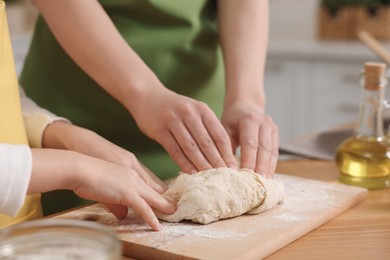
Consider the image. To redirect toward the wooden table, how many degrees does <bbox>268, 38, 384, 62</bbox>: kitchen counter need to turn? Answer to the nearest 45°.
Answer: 0° — it already faces it

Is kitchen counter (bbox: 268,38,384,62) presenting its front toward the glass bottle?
yes

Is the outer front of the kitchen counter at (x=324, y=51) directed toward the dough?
yes

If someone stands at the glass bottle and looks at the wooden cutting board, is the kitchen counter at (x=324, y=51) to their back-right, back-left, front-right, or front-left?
back-right

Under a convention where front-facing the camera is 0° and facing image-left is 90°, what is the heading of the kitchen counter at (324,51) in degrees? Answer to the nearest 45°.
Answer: approximately 0°

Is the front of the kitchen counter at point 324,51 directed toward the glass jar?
yes

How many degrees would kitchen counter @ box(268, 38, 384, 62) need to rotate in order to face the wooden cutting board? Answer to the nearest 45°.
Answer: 0° — it already faces it

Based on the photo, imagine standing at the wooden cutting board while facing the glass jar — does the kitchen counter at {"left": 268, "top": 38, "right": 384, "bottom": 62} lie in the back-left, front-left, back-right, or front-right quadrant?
back-right
